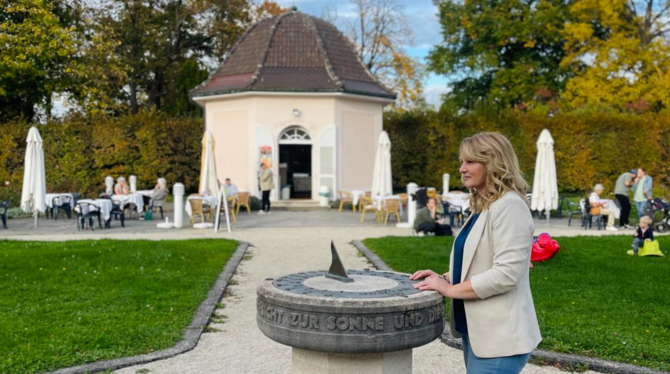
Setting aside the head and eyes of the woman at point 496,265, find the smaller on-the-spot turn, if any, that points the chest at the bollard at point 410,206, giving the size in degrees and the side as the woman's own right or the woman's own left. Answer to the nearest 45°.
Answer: approximately 90° to the woman's own right

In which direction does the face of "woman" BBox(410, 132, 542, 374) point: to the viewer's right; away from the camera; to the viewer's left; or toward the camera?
to the viewer's left

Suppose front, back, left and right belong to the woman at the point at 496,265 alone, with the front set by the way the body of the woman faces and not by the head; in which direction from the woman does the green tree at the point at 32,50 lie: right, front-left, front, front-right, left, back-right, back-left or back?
front-right

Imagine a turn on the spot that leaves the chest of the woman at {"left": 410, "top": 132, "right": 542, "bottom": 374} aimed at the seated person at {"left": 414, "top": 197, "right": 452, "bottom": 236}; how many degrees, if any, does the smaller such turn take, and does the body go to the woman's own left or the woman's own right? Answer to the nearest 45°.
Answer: approximately 90° to the woman's own right

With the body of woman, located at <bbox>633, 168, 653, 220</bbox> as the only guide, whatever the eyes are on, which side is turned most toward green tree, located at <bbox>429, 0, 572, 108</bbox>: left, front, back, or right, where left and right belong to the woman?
right

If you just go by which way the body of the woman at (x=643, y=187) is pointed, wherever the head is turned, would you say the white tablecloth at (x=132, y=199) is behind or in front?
in front

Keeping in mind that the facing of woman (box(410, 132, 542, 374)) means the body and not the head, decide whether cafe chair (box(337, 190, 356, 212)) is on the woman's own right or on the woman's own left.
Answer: on the woman's own right

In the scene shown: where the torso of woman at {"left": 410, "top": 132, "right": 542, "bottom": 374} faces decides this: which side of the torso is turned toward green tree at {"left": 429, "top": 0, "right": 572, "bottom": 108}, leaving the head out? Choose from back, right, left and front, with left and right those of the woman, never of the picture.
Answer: right

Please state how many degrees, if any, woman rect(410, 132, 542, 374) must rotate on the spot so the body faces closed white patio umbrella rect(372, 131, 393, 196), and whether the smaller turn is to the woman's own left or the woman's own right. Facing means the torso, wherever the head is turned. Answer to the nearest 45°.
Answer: approximately 90° to the woman's own right

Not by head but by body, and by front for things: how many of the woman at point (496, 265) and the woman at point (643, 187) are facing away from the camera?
0

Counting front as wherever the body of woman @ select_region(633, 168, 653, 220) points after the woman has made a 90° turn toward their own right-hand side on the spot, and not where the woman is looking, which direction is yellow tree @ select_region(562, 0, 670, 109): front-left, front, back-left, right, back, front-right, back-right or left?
front-right

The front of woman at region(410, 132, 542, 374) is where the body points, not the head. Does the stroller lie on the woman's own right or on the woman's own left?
on the woman's own right

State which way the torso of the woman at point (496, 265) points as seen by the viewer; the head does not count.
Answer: to the viewer's left

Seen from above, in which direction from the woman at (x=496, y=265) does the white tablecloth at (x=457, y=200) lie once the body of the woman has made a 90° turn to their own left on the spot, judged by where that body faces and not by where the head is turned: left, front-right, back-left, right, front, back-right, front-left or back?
back

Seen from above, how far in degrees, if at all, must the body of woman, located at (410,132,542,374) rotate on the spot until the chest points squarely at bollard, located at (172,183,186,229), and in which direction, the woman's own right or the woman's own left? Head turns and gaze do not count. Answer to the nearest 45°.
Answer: approximately 45° to the woman's own right

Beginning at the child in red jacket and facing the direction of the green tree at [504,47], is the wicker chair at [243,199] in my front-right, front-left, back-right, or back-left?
front-left

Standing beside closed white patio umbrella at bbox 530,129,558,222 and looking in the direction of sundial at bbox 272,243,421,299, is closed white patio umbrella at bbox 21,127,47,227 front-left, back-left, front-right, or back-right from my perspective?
front-right
